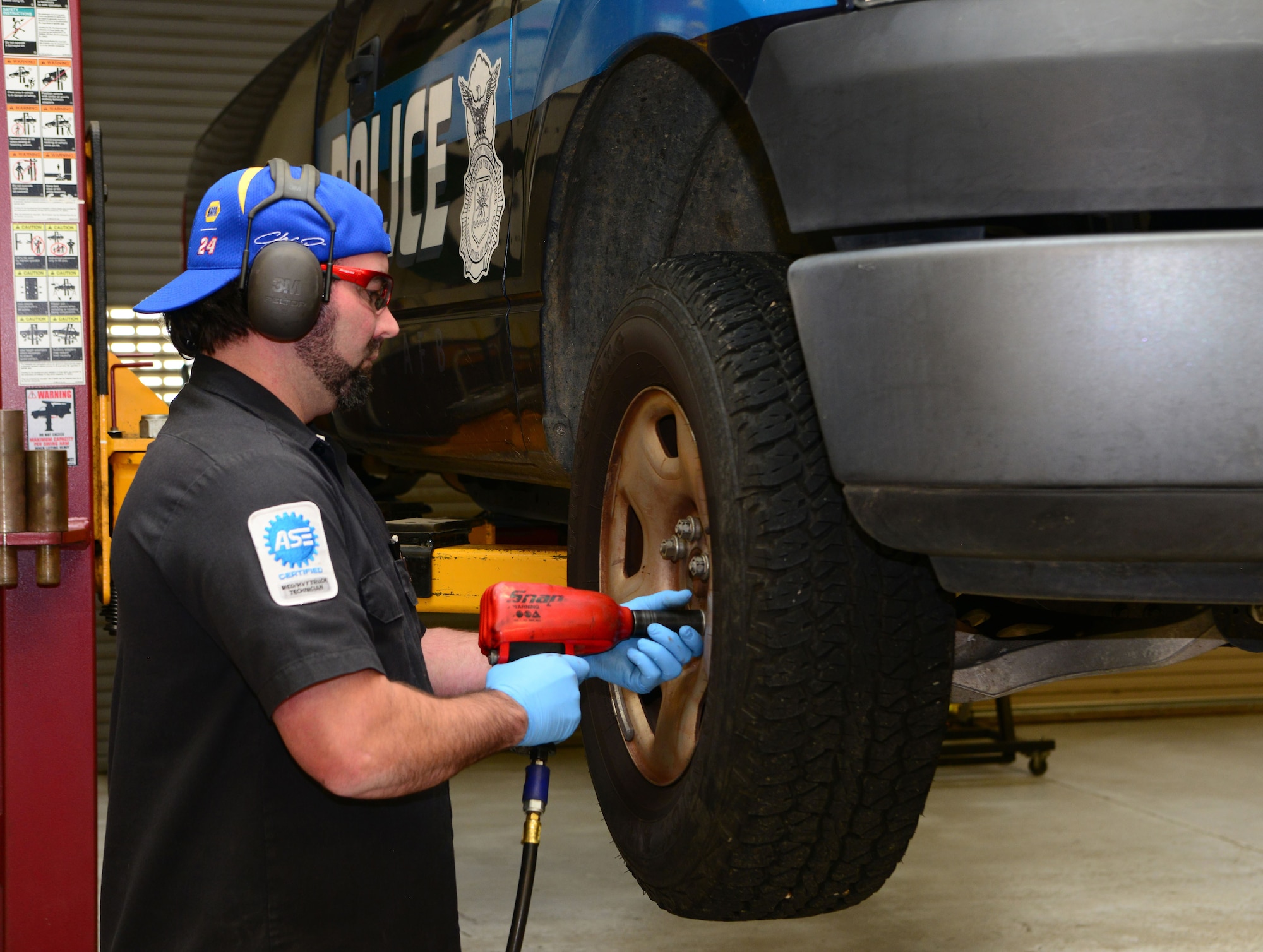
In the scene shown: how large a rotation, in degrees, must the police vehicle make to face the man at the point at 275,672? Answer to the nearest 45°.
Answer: approximately 90° to its right

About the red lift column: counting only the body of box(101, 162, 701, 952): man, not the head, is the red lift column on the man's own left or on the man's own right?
on the man's own left

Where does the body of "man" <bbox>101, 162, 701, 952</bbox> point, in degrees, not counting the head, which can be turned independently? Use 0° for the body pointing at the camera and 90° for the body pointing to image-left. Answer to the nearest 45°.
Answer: approximately 270°

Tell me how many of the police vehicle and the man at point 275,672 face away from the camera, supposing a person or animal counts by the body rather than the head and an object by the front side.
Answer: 0

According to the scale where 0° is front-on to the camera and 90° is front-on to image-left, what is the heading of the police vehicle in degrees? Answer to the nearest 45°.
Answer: approximately 315°

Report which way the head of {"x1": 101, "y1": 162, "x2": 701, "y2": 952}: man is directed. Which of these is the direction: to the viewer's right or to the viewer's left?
to the viewer's right

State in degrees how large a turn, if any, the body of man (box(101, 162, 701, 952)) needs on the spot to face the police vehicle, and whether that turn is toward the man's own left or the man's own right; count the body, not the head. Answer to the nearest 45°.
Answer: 0° — they already face it
